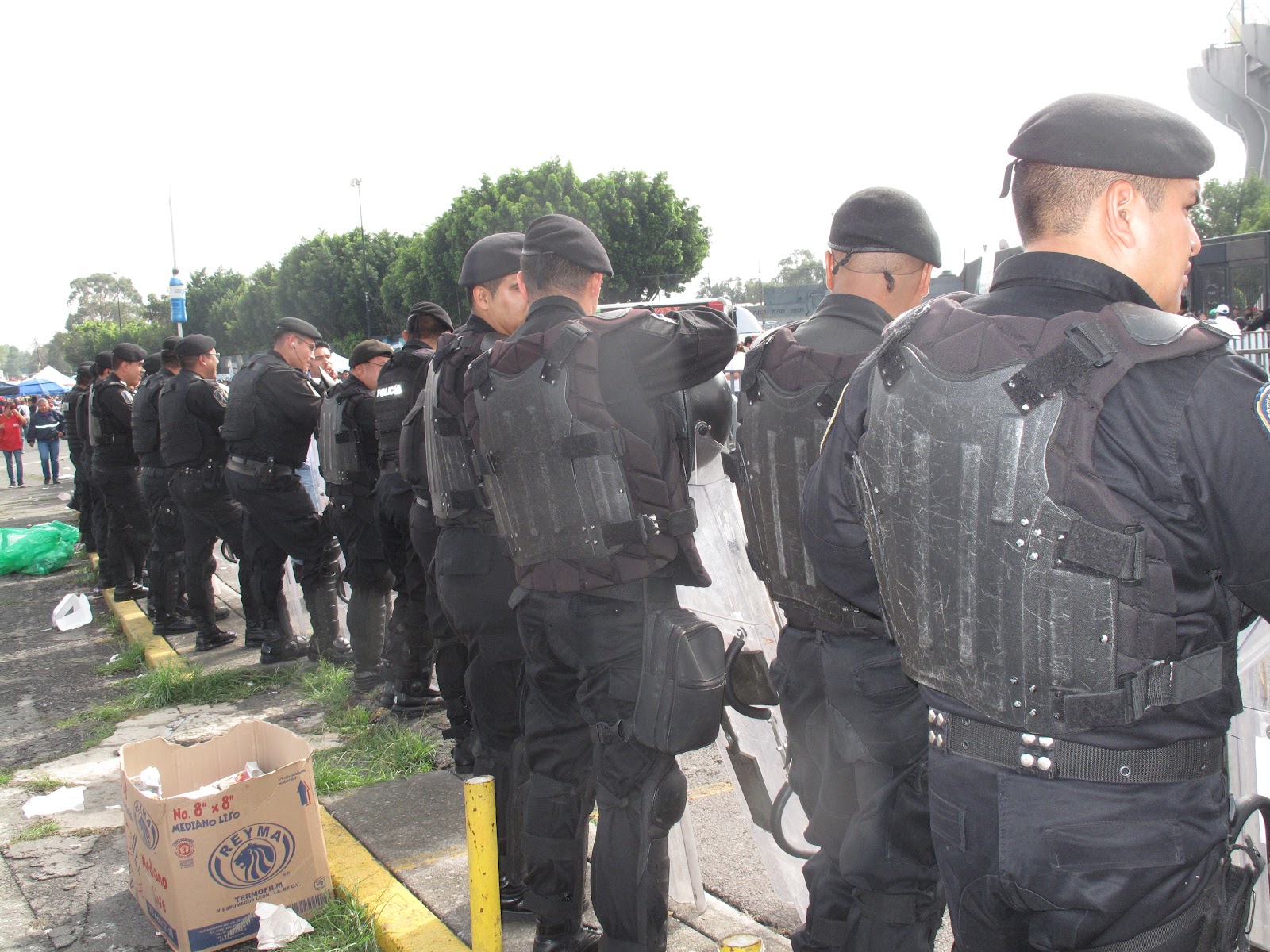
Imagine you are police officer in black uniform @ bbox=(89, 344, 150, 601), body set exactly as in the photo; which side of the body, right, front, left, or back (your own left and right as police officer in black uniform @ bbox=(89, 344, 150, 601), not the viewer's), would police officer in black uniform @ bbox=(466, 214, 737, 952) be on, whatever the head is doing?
right

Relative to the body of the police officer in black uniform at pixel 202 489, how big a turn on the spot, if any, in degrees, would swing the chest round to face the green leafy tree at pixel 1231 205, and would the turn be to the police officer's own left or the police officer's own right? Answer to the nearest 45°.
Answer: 0° — they already face it

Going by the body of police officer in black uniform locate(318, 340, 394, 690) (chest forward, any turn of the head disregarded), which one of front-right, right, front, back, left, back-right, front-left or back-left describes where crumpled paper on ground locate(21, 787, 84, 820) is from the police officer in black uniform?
back

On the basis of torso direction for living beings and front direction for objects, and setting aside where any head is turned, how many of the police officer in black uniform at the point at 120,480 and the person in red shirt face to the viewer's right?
1

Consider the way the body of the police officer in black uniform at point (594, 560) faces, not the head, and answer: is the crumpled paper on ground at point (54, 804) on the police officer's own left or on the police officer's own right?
on the police officer's own left

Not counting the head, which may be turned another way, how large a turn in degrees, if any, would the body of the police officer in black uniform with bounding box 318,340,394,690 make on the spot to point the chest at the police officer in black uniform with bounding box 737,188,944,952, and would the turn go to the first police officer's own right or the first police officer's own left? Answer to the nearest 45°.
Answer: approximately 135° to the first police officer's own right

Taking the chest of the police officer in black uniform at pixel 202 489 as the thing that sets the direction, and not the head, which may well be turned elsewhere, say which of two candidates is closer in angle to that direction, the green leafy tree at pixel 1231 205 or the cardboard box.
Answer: the green leafy tree

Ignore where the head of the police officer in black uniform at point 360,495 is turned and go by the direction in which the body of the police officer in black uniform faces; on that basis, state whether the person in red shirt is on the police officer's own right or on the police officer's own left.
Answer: on the police officer's own left

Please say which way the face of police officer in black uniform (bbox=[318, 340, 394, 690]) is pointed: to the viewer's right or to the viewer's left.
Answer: to the viewer's right

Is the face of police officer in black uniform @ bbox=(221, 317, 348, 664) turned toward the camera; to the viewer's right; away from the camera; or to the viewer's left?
to the viewer's right
